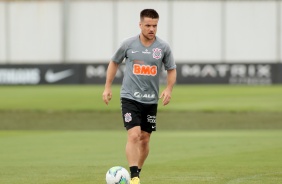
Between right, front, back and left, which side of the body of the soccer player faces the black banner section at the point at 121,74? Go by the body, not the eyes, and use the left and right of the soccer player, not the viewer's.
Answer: back

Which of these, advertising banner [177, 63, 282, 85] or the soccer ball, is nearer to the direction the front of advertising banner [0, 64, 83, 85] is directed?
the soccer ball

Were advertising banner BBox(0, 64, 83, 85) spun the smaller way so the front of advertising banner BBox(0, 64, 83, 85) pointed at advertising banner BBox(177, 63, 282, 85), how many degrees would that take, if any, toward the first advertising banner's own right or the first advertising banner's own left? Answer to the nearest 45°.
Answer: approximately 90° to the first advertising banner's own left

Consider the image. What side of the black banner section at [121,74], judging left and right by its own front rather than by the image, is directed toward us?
front

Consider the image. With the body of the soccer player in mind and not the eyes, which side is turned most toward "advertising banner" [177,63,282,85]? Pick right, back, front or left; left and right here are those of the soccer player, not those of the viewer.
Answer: back

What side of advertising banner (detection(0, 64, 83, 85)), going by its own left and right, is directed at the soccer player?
front

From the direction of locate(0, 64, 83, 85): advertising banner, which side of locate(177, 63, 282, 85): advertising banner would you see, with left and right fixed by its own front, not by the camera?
right

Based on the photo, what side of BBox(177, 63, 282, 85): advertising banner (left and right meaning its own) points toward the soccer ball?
front

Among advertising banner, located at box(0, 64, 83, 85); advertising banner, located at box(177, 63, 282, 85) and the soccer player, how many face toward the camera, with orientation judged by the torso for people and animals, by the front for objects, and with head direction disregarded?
3

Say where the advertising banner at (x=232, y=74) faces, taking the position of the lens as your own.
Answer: facing the viewer

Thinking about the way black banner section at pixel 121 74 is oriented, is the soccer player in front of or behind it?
in front

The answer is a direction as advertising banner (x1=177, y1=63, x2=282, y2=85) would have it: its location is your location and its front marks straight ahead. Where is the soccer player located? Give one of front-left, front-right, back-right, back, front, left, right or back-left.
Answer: front

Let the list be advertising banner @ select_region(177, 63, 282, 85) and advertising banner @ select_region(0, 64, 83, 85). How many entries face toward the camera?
2

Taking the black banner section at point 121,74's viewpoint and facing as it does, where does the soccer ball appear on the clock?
The soccer ball is roughly at 12 o'clock from the black banner section.

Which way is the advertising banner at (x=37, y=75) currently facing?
toward the camera
